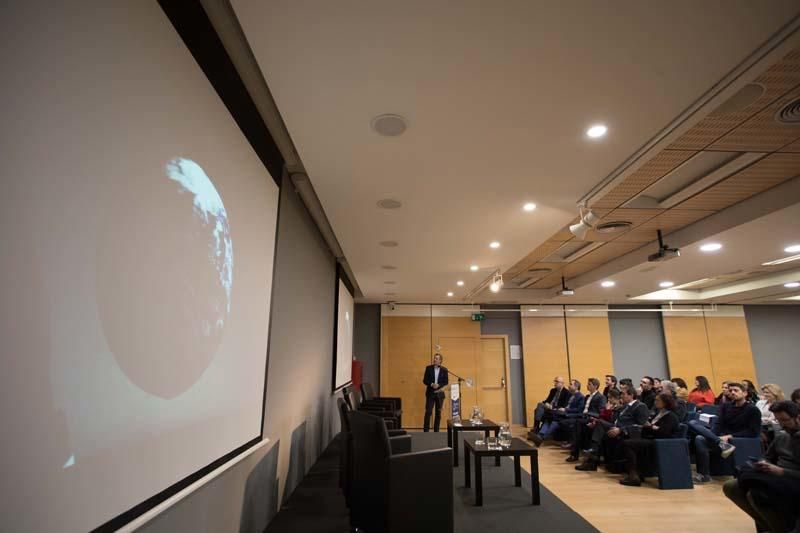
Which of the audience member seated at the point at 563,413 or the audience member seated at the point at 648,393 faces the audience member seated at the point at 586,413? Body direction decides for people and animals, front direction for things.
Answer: the audience member seated at the point at 648,393

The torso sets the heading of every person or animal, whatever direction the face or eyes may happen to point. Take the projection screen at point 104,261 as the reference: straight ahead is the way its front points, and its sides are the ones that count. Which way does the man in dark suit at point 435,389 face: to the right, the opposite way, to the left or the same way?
to the right

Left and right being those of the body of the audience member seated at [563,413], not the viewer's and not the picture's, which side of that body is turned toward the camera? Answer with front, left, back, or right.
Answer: left

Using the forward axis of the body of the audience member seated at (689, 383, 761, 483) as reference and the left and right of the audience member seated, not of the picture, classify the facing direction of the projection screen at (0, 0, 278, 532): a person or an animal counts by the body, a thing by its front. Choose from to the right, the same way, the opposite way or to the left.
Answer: the opposite way

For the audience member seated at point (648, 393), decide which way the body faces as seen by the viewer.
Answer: to the viewer's left

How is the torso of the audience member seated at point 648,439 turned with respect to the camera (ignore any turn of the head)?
to the viewer's left

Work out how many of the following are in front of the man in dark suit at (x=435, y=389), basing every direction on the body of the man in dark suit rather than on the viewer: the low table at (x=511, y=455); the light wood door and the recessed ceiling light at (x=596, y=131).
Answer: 2

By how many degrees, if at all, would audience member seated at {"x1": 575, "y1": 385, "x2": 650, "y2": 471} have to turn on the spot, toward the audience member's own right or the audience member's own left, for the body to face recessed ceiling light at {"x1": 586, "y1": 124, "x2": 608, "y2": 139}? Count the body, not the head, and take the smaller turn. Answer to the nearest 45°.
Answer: approximately 90° to the audience member's own left

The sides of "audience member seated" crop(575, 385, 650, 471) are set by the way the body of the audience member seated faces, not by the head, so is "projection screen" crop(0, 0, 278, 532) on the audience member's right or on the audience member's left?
on the audience member's left

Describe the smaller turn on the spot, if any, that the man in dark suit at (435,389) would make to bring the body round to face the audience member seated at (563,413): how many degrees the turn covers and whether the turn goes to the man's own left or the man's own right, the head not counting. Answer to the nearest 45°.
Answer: approximately 45° to the man's own left

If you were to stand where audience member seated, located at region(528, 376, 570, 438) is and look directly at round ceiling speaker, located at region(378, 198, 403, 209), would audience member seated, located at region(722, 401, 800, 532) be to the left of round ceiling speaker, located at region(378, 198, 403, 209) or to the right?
left

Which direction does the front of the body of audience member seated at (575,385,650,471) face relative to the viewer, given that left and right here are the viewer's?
facing to the left of the viewer

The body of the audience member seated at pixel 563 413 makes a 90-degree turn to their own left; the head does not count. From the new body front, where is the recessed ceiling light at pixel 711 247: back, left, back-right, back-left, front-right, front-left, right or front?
front-left

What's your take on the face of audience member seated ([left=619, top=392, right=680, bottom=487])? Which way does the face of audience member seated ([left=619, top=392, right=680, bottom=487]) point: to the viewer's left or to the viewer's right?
to the viewer's left

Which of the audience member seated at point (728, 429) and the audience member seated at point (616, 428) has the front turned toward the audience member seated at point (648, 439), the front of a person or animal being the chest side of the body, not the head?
the audience member seated at point (728, 429)
